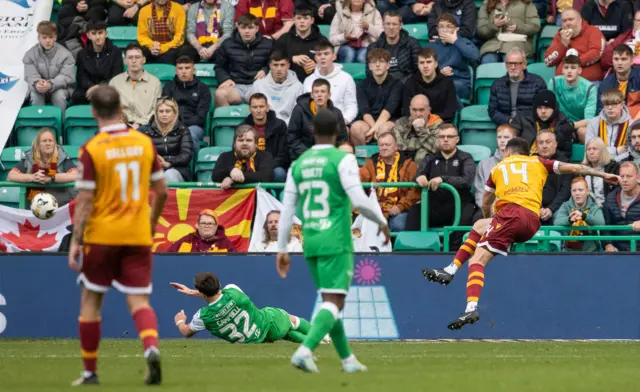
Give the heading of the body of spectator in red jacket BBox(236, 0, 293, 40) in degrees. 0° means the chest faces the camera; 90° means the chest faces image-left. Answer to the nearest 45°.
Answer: approximately 0°

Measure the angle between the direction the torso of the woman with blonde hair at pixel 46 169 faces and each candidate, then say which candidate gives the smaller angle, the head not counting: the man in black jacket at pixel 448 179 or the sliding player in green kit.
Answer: the sliding player in green kit

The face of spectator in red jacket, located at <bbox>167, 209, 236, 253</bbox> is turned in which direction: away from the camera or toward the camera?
toward the camera

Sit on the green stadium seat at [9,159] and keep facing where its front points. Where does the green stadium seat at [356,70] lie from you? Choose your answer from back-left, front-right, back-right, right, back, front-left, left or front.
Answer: left

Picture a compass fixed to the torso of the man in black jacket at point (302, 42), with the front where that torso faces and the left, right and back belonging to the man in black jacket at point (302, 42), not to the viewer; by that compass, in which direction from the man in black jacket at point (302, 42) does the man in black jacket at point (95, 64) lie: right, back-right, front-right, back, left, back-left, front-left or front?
right

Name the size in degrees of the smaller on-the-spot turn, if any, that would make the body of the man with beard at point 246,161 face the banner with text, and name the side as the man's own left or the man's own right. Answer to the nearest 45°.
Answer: approximately 135° to the man's own right

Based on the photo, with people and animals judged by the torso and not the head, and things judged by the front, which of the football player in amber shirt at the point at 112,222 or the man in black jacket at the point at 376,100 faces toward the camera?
the man in black jacket

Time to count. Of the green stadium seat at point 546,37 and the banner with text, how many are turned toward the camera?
2

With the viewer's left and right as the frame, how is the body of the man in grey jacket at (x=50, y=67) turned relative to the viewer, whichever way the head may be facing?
facing the viewer

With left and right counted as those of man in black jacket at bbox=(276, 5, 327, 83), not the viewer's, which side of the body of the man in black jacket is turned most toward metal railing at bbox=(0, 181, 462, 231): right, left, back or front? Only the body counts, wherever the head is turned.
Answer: front

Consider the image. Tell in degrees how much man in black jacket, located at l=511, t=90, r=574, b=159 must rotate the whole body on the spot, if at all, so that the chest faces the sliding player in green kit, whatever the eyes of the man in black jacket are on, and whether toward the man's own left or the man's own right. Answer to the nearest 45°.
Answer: approximately 45° to the man's own right

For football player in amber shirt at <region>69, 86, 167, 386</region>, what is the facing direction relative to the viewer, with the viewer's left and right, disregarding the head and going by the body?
facing away from the viewer and to the left of the viewer

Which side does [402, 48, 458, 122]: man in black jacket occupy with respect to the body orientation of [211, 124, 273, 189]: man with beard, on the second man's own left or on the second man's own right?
on the second man's own left
